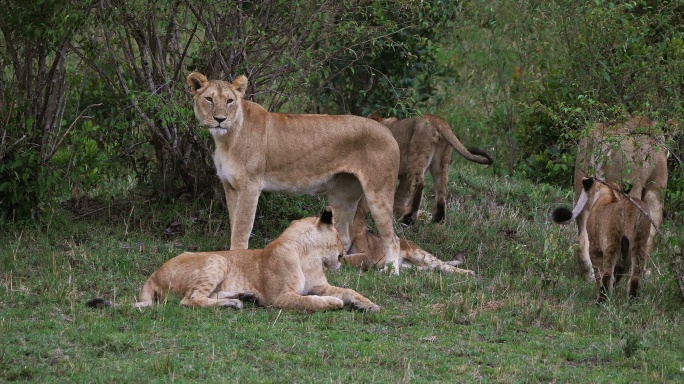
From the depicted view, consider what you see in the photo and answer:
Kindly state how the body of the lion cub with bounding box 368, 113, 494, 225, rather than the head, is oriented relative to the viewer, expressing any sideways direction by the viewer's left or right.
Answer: facing away from the viewer and to the left of the viewer

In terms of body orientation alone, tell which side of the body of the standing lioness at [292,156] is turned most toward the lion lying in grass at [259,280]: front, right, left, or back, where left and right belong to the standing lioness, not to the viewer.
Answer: left

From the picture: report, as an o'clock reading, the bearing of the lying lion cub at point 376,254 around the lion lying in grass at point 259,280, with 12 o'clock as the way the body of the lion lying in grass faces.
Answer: The lying lion cub is roughly at 10 o'clock from the lion lying in grass.

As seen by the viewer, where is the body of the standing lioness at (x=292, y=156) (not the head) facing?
to the viewer's left

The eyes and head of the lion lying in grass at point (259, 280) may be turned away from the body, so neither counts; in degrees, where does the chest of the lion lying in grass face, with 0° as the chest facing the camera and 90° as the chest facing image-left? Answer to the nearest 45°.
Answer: approximately 270°

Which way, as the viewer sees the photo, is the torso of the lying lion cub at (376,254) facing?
to the viewer's left

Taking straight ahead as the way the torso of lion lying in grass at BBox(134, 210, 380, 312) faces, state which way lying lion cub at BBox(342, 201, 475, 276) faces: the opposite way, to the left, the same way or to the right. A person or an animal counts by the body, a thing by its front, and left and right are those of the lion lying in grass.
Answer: the opposite way

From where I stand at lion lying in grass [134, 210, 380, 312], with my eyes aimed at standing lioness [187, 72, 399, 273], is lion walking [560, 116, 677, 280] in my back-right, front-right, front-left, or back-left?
front-right

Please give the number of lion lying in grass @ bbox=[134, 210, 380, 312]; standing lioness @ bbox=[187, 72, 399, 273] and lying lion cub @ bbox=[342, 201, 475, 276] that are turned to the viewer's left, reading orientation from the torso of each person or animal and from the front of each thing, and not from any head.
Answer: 2
